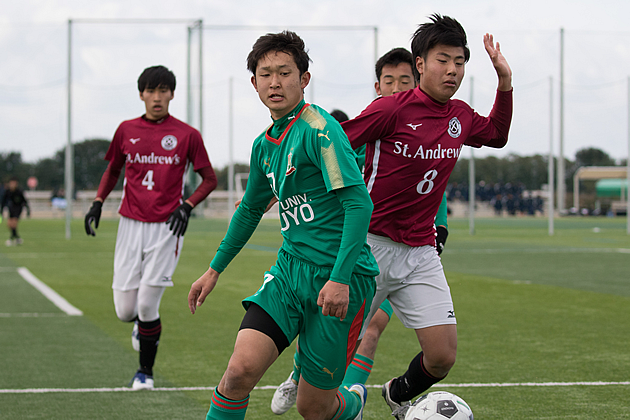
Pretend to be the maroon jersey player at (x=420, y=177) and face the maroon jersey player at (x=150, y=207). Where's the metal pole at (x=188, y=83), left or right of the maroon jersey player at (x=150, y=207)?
right

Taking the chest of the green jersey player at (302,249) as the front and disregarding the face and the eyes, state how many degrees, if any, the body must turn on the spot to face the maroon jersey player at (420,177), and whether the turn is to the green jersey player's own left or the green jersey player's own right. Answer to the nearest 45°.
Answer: approximately 180°

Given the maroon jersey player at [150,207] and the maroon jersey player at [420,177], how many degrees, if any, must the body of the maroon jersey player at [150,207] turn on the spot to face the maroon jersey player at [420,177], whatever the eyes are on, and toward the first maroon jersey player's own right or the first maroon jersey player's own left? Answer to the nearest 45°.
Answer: approximately 45° to the first maroon jersey player's own left

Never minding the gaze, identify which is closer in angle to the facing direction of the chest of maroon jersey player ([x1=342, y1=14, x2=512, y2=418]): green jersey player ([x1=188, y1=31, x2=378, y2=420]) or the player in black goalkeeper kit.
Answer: the green jersey player

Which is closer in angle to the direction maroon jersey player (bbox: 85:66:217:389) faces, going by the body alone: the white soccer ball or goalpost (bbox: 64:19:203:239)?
the white soccer ball

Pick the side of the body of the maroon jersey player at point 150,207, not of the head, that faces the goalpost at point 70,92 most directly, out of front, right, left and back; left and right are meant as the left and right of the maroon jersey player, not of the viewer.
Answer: back

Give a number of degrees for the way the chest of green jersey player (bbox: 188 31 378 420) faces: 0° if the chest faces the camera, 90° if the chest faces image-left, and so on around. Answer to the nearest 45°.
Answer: approximately 45°

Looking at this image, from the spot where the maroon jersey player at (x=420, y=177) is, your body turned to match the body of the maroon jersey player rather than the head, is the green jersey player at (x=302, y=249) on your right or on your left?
on your right
